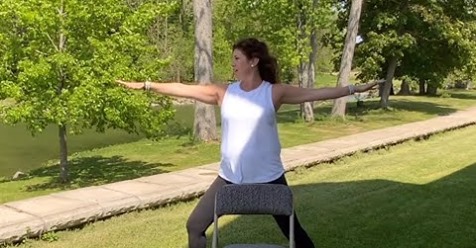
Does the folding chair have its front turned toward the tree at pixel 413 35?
no

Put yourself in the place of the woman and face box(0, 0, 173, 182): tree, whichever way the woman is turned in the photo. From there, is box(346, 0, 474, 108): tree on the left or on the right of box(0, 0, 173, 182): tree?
right

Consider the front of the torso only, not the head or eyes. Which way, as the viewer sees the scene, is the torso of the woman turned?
toward the camera

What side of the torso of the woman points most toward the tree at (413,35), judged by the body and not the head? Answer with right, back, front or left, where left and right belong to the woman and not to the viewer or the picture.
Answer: back

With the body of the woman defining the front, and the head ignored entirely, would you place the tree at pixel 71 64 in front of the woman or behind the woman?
behind
